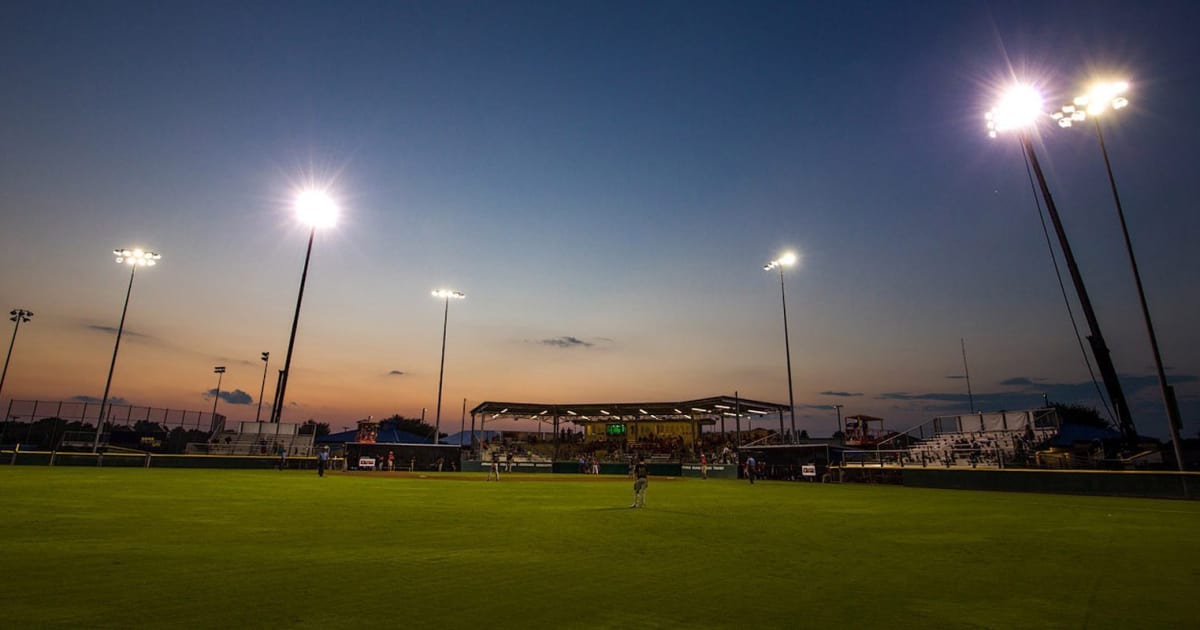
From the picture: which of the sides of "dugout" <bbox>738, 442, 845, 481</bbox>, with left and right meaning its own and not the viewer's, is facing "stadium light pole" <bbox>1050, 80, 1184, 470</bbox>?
left

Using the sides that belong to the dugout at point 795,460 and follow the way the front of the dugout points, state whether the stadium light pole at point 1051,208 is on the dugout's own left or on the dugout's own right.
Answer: on the dugout's own left

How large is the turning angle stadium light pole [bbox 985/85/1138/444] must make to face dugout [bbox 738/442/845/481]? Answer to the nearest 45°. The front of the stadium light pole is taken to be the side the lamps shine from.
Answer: approximately 45° to its right

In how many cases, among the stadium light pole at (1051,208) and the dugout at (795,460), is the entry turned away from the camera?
0

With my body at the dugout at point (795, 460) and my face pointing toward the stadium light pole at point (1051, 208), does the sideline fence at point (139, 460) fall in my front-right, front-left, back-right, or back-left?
back-right

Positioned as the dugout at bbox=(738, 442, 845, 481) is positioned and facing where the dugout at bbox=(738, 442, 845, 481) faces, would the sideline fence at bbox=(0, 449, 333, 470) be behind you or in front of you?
in front

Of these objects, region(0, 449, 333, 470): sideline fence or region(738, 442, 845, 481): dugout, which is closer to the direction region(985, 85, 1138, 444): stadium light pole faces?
the sideline fence
